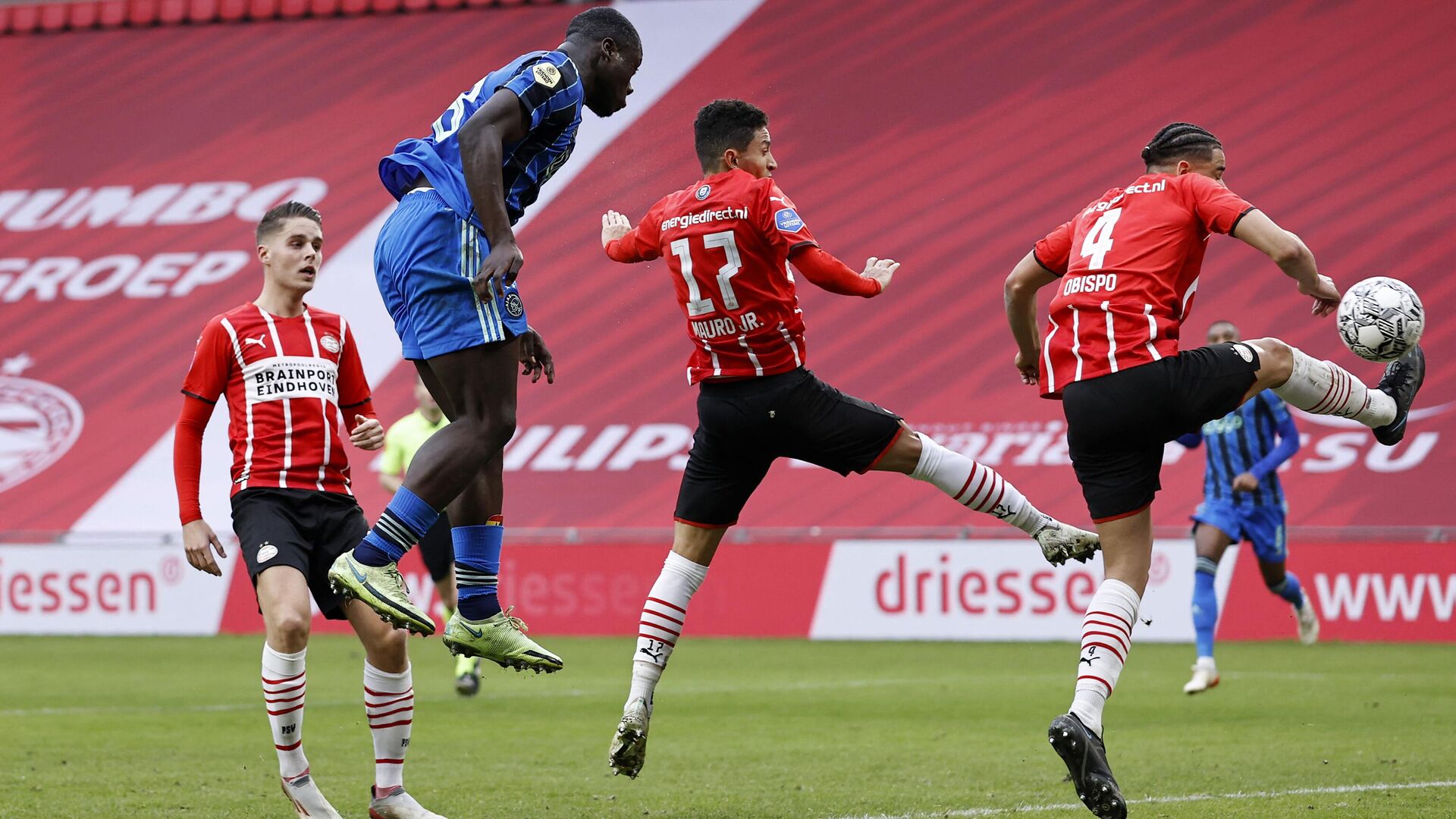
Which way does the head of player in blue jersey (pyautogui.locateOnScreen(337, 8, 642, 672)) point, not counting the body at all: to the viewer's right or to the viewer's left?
to the viewer's right

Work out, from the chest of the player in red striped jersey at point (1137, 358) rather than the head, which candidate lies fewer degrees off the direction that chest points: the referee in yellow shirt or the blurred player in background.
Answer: the blurred player in background

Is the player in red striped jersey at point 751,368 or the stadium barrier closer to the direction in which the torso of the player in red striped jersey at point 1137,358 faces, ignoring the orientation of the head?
the stadium barrier

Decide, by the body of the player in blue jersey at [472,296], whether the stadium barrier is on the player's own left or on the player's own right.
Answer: on the player's own left

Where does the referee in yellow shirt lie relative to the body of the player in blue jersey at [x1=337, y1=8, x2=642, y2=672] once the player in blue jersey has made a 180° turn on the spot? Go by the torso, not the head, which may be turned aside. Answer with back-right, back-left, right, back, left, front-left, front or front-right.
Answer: right

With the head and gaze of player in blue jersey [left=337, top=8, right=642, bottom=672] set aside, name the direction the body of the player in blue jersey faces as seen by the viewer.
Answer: to the viewer's right

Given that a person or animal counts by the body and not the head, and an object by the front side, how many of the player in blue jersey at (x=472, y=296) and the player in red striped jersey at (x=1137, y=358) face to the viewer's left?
0

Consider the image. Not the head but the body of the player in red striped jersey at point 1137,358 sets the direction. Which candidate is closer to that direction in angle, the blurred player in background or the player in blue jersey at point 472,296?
the blurred player in background

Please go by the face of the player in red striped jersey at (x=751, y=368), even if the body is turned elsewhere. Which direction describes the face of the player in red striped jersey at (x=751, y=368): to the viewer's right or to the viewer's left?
to the viewer's right

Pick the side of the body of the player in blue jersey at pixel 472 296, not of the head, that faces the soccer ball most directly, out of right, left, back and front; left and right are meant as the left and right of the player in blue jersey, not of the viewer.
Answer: front

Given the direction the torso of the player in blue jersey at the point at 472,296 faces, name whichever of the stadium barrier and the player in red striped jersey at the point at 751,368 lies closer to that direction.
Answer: the player in red striped jersey

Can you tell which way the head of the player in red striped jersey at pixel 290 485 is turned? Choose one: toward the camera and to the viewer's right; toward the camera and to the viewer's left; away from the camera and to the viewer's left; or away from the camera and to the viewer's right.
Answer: toward the camera and to the viewer's right

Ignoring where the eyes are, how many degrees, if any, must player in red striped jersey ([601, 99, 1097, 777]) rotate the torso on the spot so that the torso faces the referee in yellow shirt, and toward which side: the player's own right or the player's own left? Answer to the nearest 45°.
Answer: approximately 90° to the player's own left

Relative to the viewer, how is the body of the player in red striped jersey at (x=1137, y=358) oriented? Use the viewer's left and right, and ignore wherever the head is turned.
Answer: facing away from the viewer and to the right of the viewer
